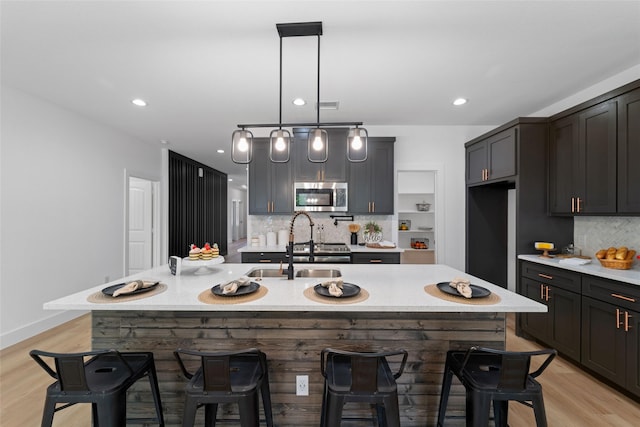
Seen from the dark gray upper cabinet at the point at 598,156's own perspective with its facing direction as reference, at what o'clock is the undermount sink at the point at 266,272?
The undermount sink is roughly at 12 o'clock from the dark gray upper cabinet.

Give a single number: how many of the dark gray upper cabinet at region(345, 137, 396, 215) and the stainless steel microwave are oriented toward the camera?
2

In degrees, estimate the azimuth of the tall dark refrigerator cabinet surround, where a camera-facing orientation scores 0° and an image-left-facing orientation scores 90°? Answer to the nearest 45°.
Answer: approximately 45°

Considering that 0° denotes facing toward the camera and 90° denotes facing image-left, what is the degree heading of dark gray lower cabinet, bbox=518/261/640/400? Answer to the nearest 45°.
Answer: approximately 45°

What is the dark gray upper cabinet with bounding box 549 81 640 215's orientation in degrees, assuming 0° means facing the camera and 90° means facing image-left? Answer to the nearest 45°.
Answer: approximately 45°

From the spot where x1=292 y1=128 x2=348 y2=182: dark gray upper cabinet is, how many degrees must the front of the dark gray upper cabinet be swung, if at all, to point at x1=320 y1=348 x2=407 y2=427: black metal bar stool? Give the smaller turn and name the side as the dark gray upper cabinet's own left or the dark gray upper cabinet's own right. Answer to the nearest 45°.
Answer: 0° — it already faces it

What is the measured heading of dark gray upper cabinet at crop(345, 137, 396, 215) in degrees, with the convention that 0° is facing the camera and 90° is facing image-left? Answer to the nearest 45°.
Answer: approximately 0°

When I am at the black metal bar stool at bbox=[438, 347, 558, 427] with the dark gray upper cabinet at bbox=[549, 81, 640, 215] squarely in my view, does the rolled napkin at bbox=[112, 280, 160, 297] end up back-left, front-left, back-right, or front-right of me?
back-left
